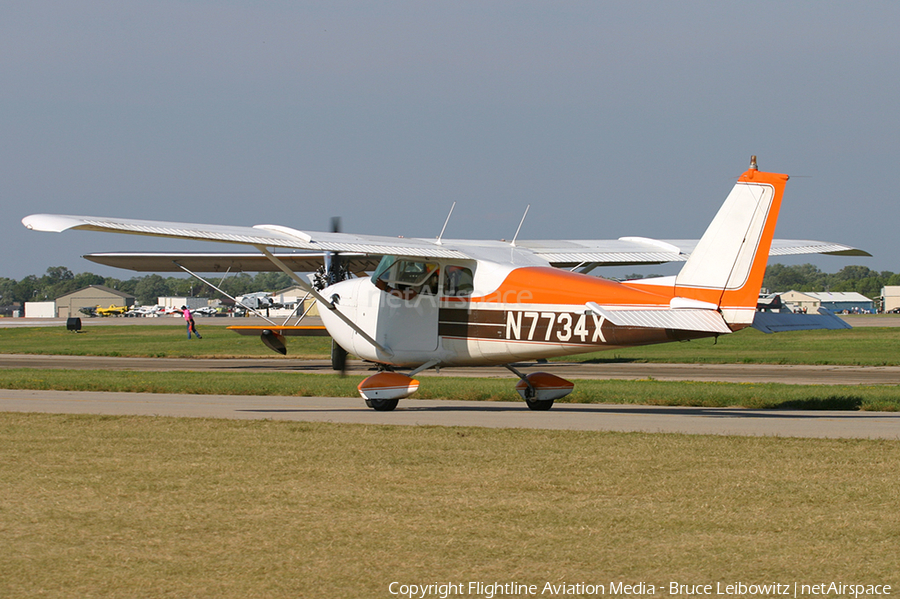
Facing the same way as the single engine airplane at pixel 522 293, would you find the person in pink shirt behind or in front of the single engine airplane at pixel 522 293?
in front

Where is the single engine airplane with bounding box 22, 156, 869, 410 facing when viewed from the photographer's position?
facing away from the viewer and to the left of the viewer
